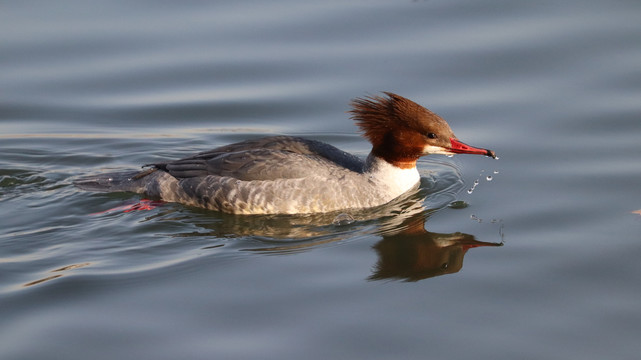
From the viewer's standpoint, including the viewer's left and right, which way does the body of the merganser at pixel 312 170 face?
facing to the right of the viewer
